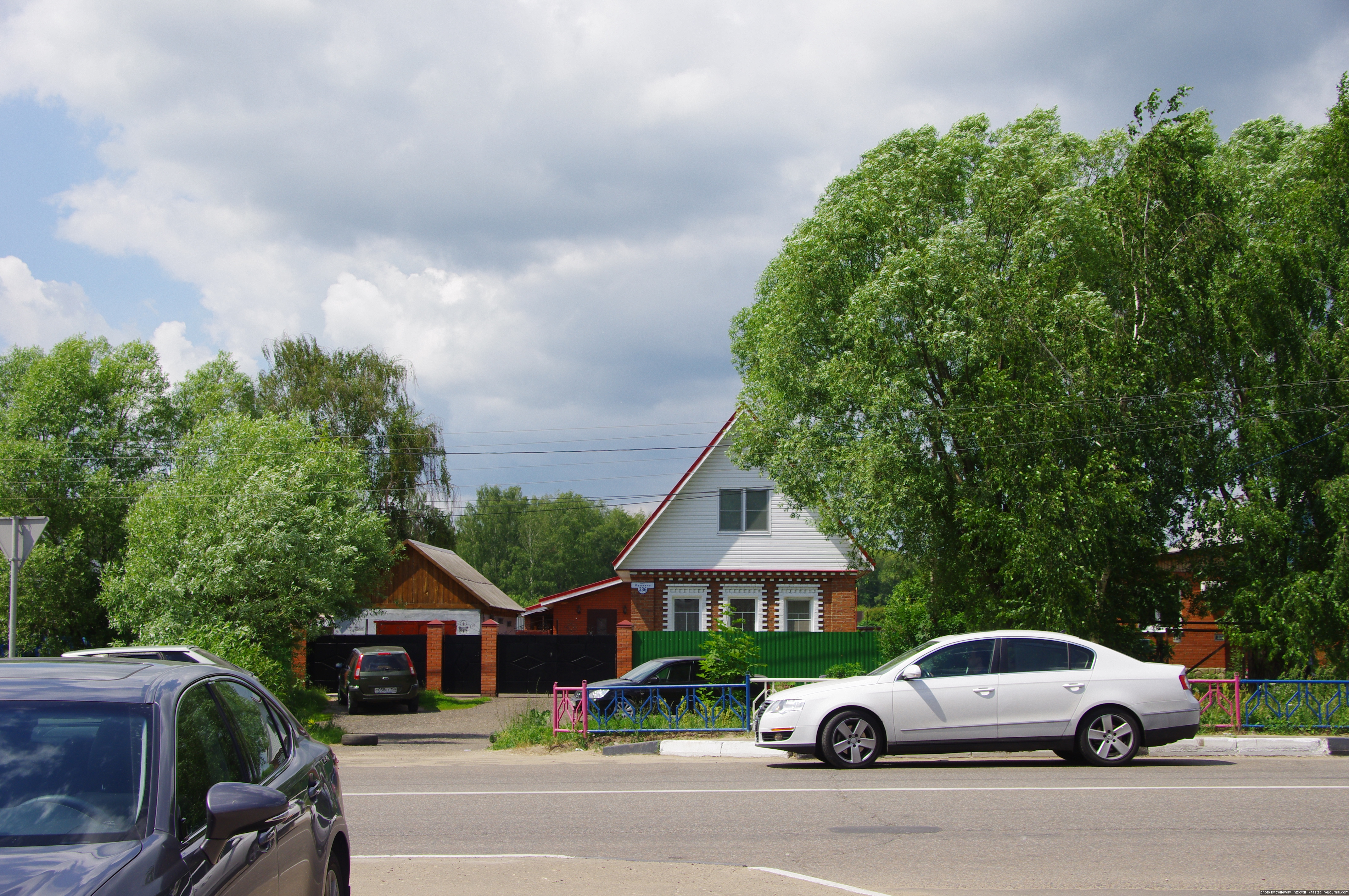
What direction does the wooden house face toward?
toward the camera

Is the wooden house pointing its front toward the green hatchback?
yes

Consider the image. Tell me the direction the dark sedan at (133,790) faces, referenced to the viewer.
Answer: facing the viewer and to the left of the viewer

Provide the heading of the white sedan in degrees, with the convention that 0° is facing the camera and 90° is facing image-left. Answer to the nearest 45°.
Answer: approximately 90°

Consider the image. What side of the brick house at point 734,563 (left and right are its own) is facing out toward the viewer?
front

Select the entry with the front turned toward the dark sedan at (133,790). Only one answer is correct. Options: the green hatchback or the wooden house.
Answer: the wooden house

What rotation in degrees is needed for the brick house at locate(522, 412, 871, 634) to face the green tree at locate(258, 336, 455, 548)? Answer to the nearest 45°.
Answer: approximately 135° to its right

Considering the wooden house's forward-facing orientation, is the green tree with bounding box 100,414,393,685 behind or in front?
in front

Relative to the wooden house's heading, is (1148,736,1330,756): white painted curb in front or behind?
in front

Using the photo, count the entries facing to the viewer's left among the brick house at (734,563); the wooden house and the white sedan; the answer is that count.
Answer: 1

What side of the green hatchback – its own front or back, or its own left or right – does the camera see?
back

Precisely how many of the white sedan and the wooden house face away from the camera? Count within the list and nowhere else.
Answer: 0
